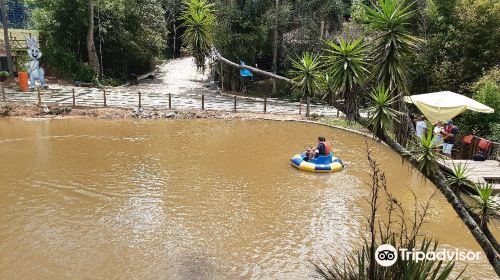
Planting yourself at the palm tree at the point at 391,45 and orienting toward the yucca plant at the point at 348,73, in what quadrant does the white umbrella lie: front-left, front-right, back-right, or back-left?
back-right
